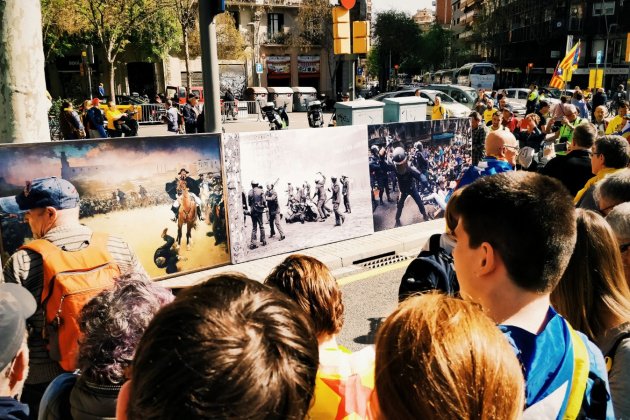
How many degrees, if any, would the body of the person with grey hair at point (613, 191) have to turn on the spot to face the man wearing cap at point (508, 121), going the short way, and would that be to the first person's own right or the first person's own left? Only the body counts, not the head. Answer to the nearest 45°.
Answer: approximately 45° to the first person's own right

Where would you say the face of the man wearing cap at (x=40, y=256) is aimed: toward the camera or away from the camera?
away from the camera

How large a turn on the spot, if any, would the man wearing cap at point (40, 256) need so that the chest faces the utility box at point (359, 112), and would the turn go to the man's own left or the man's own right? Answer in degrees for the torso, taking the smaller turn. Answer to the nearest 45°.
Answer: approximately 90° to the man's own right

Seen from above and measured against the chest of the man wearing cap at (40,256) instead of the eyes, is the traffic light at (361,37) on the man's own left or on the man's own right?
on the man's own right

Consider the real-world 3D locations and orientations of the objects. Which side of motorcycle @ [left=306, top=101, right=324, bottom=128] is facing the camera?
front

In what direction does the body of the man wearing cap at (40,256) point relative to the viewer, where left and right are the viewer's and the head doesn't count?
facing away from the viewer and to the left of the viewer

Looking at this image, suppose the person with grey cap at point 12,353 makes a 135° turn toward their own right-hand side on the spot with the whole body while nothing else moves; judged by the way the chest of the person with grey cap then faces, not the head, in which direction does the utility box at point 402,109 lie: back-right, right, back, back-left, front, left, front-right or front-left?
back-left

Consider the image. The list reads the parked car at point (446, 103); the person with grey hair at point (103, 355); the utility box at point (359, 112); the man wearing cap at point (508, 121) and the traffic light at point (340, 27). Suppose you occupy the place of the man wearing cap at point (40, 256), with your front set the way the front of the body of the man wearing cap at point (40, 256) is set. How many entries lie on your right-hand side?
4

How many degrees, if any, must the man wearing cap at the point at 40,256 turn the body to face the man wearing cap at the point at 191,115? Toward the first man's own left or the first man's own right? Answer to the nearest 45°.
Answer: approximately 45° to the first man's own right

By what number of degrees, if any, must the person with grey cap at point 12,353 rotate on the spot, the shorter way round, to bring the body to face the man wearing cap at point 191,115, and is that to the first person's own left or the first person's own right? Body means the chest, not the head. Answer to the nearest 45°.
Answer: approximately 45° to the first person's own left

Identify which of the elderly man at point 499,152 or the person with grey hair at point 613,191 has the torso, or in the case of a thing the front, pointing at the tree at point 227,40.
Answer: the person with grey hair

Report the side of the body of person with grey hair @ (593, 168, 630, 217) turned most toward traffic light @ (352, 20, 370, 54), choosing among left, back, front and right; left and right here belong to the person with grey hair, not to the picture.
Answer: front

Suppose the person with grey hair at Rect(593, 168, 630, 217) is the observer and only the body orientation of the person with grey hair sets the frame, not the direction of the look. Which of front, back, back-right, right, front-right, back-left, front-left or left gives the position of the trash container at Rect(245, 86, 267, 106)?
front
